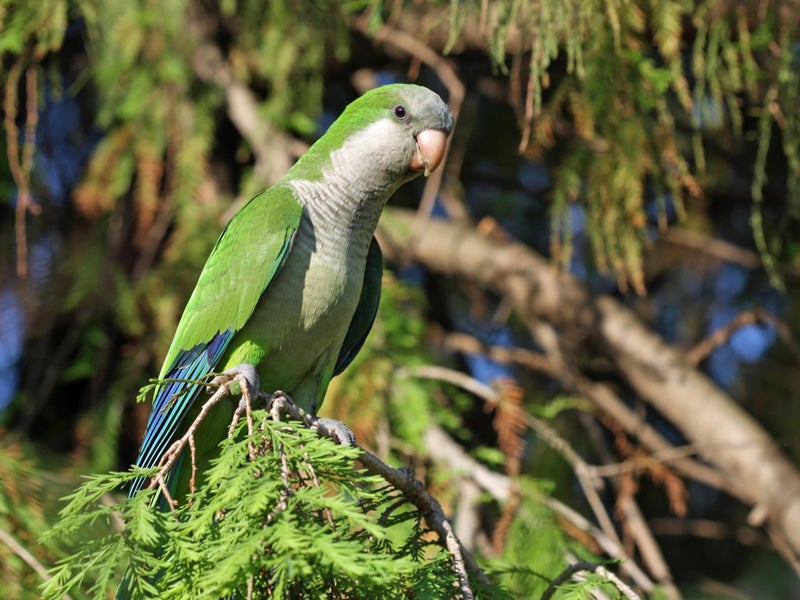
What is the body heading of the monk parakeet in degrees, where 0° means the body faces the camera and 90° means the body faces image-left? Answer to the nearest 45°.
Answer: approximately 315°

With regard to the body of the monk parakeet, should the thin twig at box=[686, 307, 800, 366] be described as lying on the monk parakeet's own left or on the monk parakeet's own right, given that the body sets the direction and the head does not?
on the monk parakeet's own left

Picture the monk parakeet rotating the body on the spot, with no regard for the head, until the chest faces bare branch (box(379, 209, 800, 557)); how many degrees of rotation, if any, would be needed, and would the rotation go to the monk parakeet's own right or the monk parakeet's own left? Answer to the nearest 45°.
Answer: approximately 90° to the monk parakeet's own left
